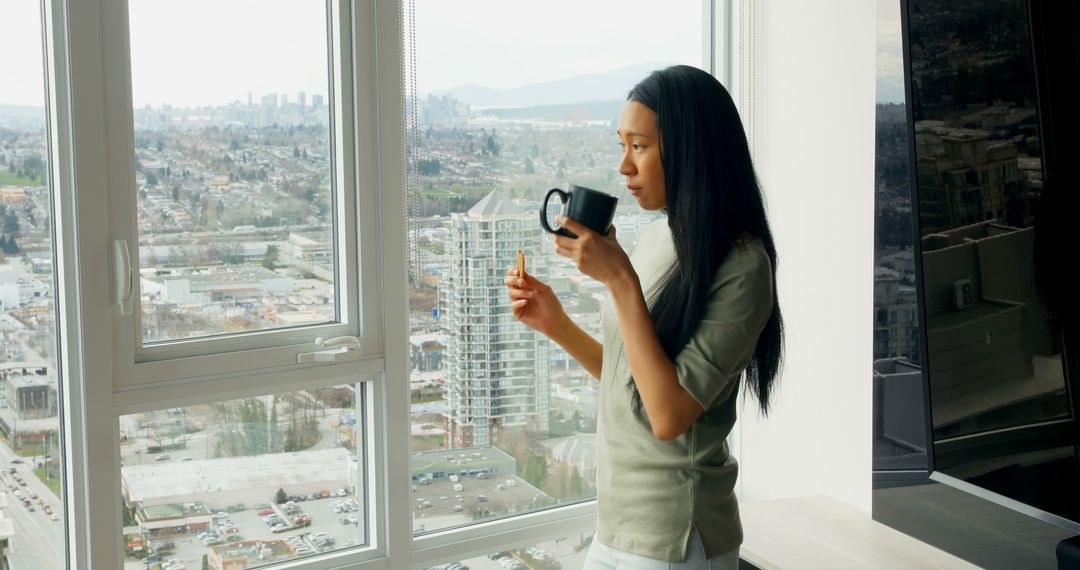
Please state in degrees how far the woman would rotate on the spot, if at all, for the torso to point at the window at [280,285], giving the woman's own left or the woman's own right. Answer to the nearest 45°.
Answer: approximately 45° to the woman's own right

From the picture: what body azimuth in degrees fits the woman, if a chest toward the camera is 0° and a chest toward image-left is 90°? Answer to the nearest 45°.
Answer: approximately 90°

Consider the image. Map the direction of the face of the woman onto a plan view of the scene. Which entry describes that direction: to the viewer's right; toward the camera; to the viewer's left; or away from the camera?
to the viewer's left

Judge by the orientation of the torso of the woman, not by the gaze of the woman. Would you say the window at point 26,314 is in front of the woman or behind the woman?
in front
